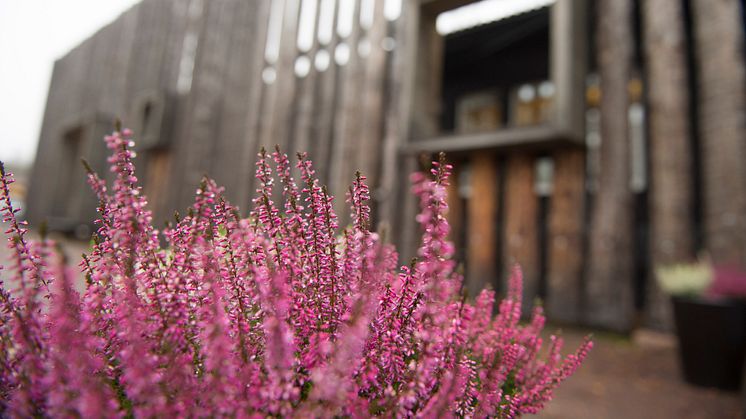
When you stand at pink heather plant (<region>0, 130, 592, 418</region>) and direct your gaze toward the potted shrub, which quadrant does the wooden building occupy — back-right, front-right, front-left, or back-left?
front-left

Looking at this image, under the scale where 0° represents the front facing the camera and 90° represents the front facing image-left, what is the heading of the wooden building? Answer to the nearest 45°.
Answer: approximately 45°

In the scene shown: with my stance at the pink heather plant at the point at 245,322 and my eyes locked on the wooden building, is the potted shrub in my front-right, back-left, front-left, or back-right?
front-right
